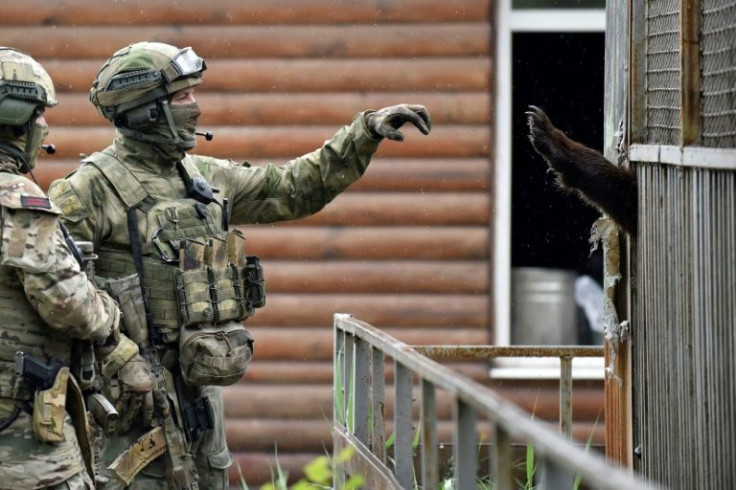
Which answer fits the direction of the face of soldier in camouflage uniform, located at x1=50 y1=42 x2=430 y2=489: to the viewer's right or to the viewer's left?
to the viewer's right

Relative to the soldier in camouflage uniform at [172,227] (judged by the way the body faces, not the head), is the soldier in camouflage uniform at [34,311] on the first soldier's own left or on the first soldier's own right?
on the first soldier's own right

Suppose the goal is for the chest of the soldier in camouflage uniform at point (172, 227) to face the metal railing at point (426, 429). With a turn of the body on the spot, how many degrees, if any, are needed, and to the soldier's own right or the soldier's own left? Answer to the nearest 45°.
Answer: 0° — they already face it

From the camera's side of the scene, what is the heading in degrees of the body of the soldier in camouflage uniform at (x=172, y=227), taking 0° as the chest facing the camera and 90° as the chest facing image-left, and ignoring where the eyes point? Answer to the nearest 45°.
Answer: approximately 315°

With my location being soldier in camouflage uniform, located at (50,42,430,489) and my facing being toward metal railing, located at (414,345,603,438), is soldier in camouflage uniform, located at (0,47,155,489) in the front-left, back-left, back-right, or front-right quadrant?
back-right

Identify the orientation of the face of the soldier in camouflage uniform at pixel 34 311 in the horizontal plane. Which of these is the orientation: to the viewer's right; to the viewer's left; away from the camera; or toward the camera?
to the viewer's right

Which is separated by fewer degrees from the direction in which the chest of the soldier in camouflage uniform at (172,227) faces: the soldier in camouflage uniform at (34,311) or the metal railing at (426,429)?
the metal railing
